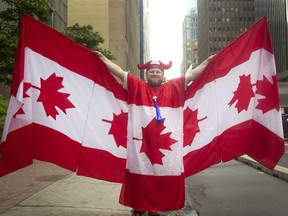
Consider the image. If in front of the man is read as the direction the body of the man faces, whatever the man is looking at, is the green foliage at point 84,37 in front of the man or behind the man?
behind

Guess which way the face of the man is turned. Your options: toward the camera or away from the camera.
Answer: toward the camera

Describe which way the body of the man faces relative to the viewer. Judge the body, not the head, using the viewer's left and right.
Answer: facing the viewer
